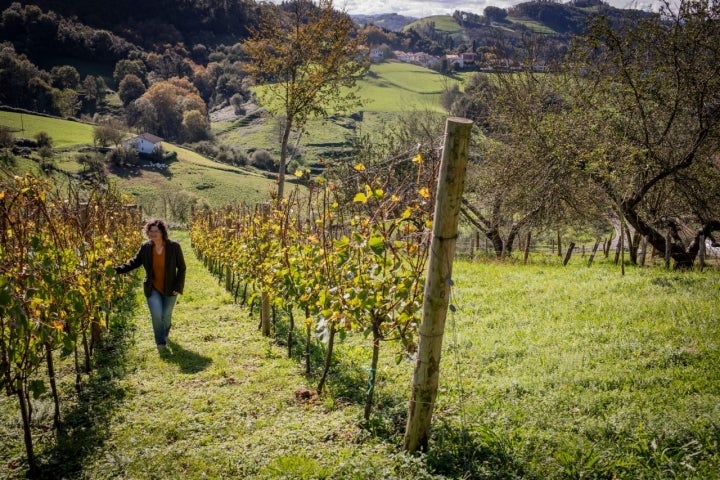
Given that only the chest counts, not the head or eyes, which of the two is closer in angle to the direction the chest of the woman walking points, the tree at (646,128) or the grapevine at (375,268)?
the grapevine

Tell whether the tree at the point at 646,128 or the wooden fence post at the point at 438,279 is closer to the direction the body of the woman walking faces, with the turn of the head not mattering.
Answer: the wooden fence post

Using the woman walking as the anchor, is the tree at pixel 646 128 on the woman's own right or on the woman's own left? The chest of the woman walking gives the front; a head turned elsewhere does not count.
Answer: on the woman's own left

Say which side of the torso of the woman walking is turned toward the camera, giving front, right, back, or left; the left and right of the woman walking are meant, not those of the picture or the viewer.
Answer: front

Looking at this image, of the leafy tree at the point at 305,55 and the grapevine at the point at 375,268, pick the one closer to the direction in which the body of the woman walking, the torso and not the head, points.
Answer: the grapevine

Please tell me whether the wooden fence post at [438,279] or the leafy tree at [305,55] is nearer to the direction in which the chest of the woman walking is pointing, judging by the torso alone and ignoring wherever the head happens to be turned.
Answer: the wooden fence post
